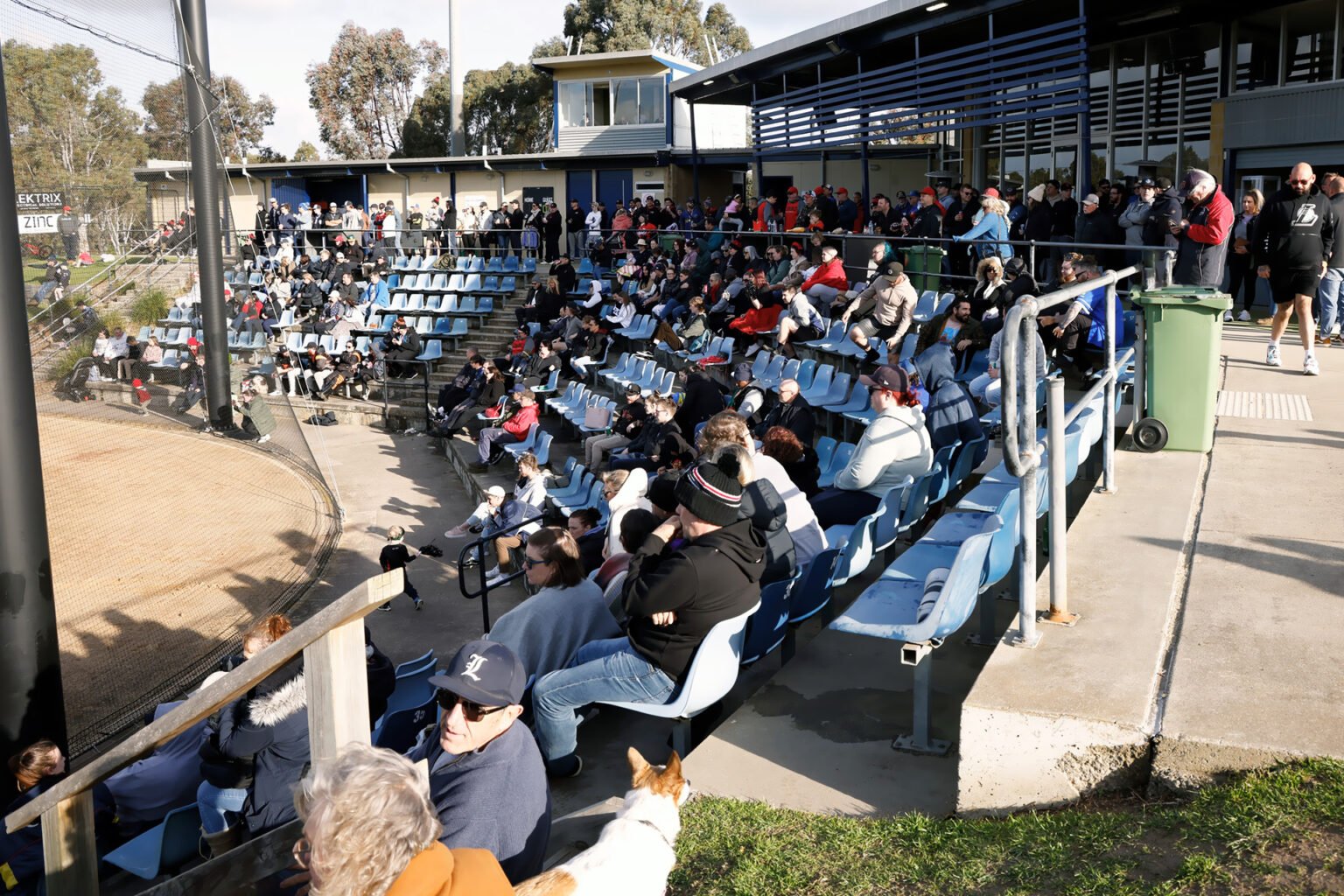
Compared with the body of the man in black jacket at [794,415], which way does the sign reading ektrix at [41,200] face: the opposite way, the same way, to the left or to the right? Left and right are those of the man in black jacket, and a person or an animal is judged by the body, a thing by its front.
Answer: to the left

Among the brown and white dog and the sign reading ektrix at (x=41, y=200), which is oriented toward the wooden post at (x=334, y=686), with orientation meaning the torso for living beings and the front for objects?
the sign reading ektrix

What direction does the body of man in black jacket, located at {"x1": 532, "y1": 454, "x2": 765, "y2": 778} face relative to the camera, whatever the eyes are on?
to the viewer's left

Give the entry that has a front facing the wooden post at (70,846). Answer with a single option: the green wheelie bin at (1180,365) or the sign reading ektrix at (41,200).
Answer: the sign reading ektrix

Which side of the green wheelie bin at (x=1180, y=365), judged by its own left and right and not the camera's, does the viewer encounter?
right
